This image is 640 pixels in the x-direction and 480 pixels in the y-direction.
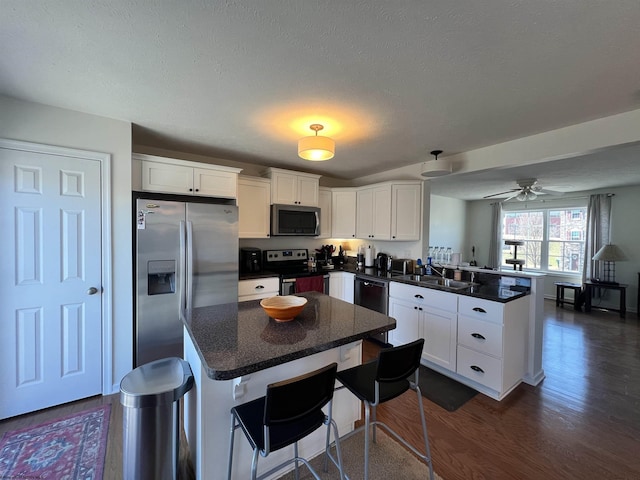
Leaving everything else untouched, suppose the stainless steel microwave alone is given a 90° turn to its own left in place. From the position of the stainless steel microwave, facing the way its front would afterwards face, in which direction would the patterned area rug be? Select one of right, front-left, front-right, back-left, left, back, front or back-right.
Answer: back

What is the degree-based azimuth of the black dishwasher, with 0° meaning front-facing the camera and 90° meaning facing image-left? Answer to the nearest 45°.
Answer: approximately 45°

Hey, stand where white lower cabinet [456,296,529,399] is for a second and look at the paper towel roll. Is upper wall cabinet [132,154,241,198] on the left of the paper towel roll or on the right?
left

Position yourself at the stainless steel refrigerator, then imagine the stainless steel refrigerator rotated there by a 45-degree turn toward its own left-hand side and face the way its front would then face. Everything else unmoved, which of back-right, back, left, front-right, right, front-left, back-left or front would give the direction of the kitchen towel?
front

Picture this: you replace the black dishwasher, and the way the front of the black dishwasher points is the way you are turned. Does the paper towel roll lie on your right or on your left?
on your right

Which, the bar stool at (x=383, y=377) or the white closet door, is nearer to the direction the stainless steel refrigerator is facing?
the bar stool

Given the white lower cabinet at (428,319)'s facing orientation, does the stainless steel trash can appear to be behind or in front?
in front

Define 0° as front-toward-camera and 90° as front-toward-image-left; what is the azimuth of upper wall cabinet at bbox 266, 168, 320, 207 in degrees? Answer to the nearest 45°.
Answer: approximately 315°

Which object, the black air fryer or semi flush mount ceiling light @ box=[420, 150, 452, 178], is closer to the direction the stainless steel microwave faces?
the semi flush mount ceiling light

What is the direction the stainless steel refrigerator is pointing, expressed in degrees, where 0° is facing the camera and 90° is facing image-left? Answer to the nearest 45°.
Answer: approximately 315°

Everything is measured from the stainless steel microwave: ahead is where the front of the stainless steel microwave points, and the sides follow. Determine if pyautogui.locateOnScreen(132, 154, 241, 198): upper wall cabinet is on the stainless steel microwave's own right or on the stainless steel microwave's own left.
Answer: on the stainless steel microwave's own right

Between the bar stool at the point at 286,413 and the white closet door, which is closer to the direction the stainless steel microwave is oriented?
the bar stool
